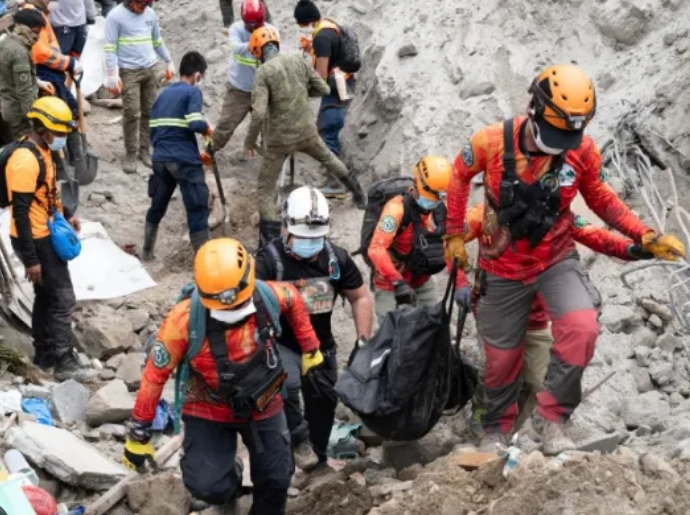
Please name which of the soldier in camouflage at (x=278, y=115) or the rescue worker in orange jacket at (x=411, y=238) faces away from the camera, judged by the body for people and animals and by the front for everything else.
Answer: the soldier in camouflage

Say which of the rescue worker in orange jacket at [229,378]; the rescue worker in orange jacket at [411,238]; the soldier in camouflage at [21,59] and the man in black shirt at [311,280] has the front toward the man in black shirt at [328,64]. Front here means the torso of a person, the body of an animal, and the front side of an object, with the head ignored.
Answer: the soldier in camouflage

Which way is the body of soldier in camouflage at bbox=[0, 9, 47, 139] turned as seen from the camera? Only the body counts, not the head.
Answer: to the viewer's right

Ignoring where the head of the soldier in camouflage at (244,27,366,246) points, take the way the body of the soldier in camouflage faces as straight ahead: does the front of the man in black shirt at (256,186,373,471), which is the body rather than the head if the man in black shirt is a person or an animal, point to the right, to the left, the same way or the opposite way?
the opposite way

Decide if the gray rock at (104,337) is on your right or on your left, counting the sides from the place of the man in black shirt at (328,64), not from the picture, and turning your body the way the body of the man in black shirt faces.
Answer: on your left

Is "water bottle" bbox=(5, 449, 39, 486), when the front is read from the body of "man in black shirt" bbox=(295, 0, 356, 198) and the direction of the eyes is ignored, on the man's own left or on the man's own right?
on the man's own left

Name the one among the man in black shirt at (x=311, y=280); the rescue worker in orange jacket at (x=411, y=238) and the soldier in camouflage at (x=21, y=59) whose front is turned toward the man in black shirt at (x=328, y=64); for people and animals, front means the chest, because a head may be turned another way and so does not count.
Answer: the soldier in camouflage
